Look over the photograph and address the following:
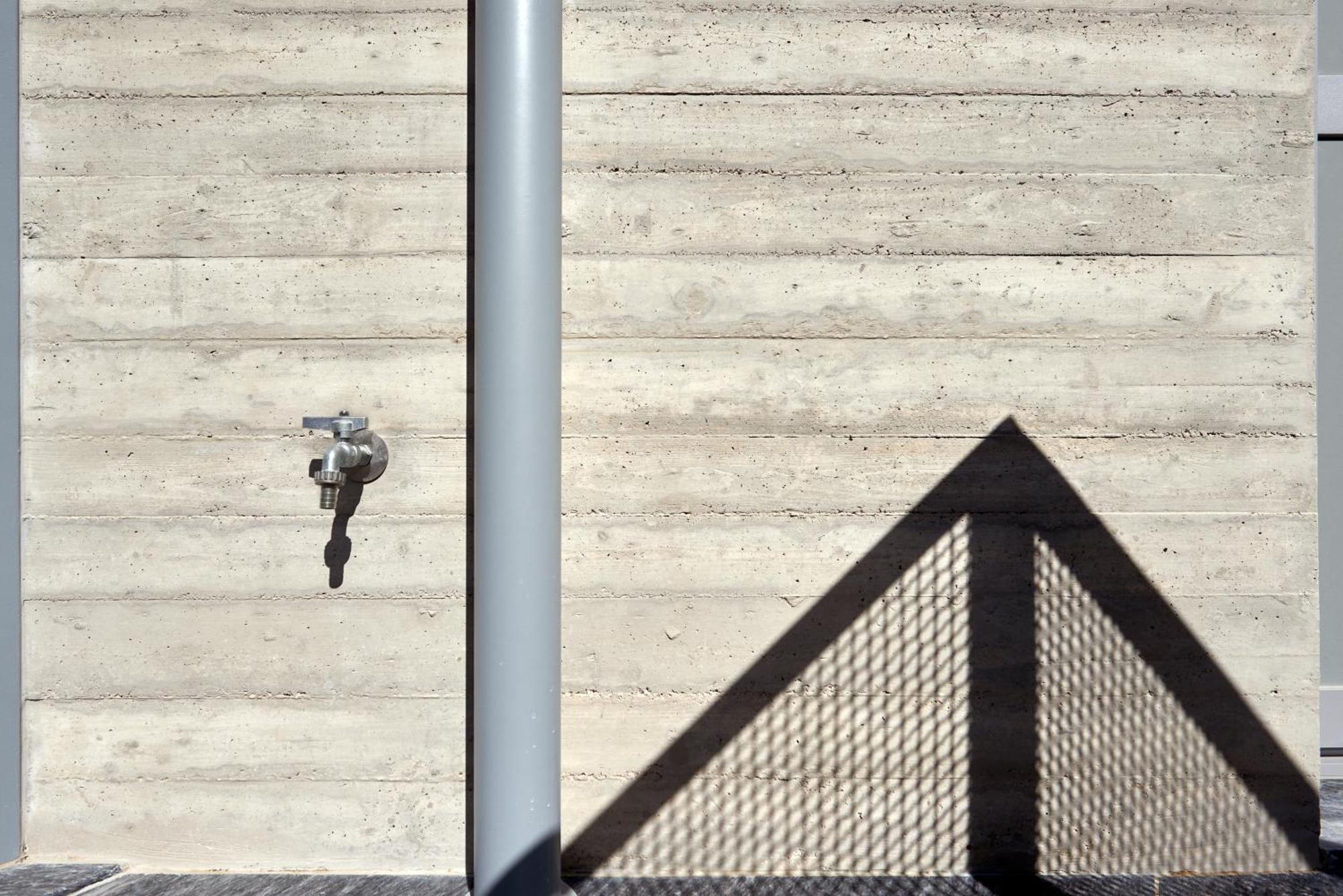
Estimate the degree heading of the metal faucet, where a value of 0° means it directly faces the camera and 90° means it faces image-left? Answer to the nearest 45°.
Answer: approximately 45°
